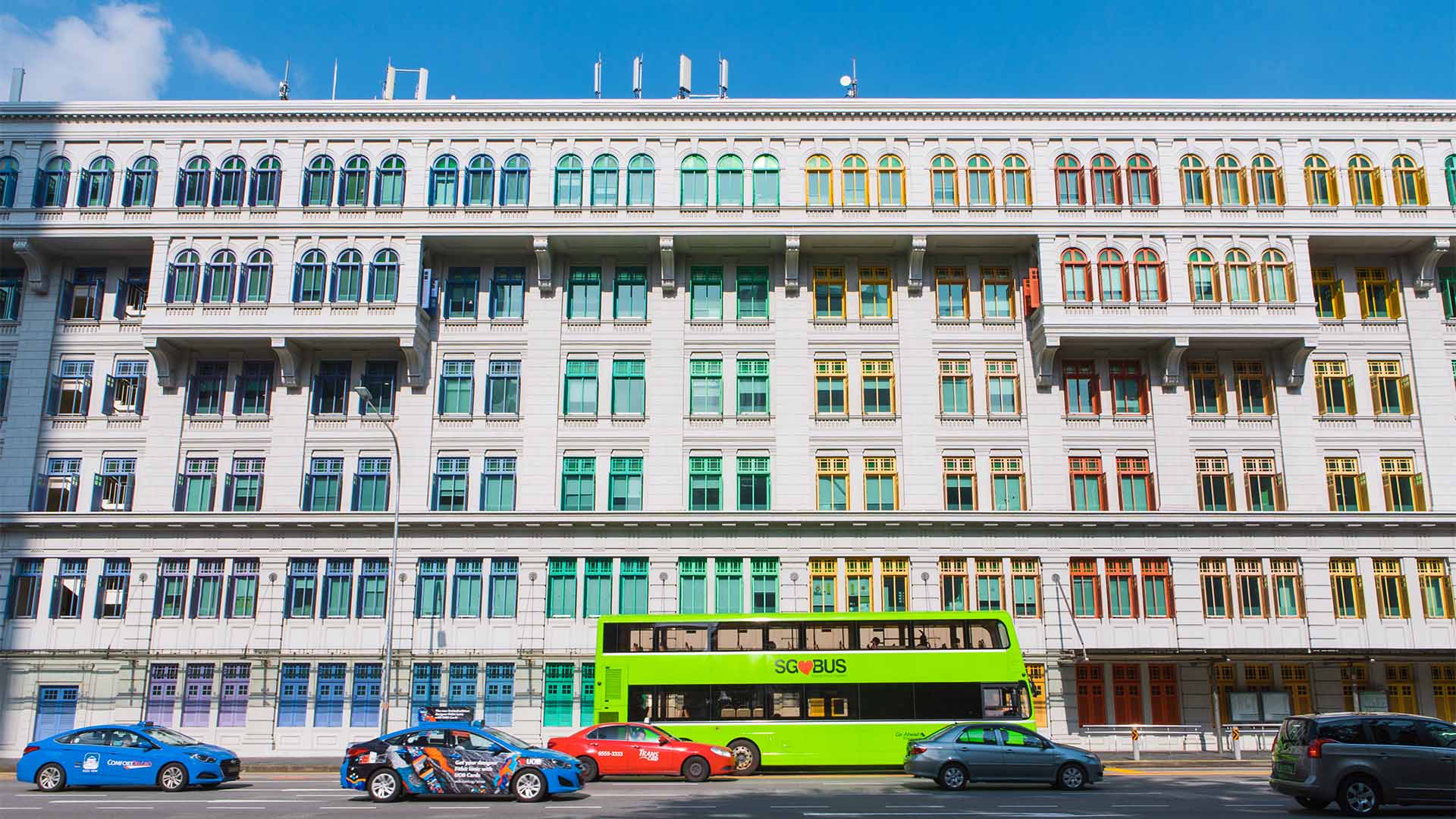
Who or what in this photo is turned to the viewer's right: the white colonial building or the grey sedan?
the grey sedan

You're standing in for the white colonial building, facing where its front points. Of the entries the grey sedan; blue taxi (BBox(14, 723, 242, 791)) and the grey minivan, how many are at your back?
0

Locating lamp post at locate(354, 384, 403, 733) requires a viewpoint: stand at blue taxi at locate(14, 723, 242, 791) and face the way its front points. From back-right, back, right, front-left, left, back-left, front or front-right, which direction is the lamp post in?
front-left

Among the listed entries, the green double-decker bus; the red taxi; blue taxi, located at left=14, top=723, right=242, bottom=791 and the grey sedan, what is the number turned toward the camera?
0

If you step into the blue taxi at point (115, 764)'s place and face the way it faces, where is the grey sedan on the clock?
The grey sedan is roughly at 1 o'clock from the blue taxi.

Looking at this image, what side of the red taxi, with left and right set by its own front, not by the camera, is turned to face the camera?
right

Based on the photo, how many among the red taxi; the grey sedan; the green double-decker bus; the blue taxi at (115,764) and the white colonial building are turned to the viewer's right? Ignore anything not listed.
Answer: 4

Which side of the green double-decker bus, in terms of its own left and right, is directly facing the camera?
right

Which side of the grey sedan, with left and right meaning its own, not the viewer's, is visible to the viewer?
right

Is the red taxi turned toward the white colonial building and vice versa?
no

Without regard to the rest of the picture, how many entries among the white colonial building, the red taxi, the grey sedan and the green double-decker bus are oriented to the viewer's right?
3

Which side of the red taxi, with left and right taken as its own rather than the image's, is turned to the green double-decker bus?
front

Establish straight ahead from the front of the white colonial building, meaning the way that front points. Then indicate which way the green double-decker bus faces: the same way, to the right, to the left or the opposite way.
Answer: to the left

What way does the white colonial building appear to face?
toward the camera

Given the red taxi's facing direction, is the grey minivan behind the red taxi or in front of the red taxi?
in front

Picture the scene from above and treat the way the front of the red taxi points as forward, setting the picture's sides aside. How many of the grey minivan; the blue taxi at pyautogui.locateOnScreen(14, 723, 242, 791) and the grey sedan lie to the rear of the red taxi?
1

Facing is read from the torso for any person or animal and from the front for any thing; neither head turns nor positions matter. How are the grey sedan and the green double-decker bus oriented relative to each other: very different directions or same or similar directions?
same or similar directions

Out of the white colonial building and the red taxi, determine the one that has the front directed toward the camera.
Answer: the white colonial building

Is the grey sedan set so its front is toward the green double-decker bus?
no

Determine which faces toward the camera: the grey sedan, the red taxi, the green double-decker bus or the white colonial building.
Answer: the white colonial building

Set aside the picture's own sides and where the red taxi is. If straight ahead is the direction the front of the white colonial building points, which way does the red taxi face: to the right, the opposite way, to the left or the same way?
to the left

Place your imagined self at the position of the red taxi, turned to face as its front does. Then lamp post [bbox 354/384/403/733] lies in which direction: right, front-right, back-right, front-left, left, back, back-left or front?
back-left
